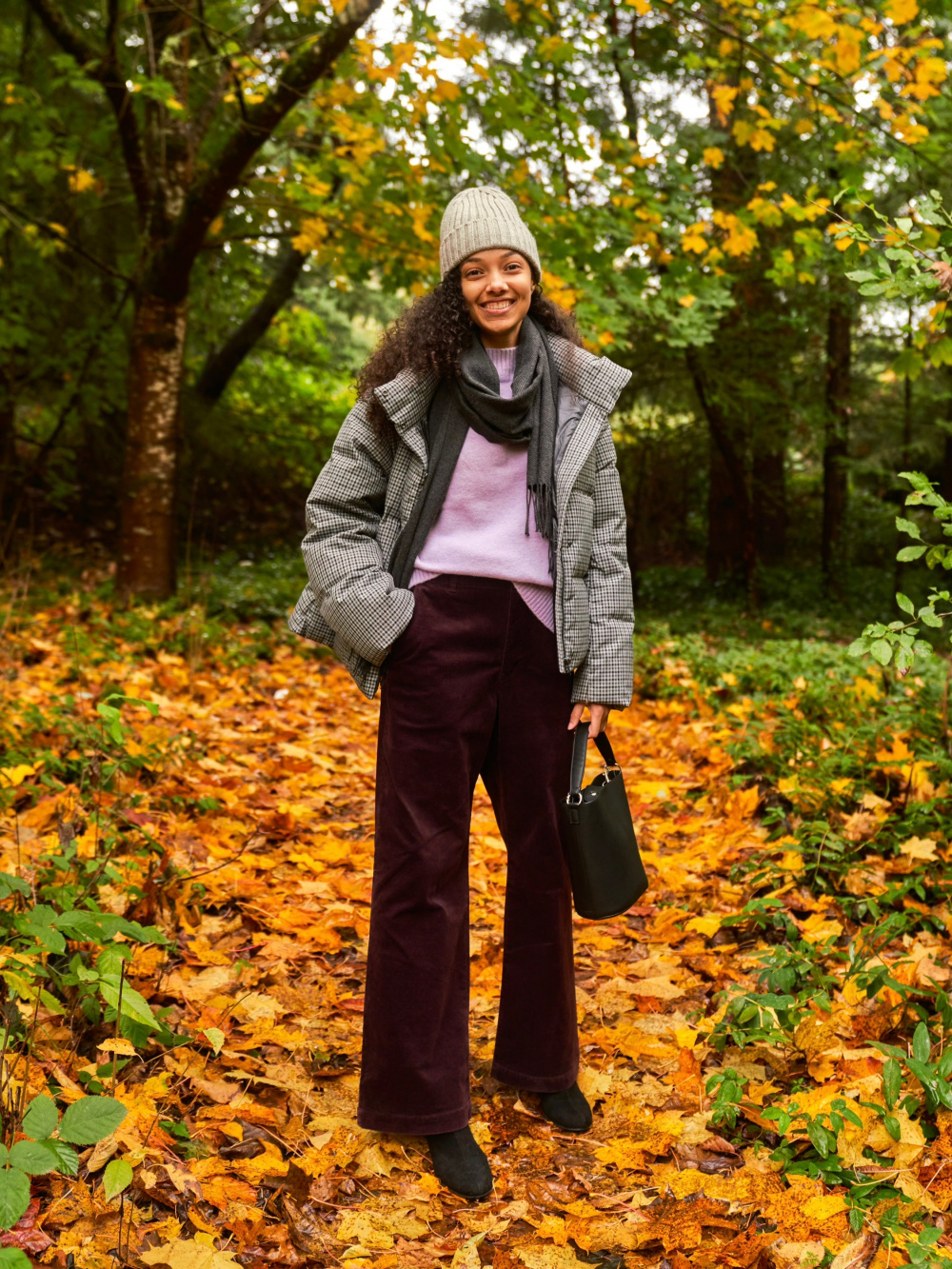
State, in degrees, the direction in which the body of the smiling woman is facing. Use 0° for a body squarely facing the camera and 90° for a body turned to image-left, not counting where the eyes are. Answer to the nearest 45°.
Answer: approximately 0°

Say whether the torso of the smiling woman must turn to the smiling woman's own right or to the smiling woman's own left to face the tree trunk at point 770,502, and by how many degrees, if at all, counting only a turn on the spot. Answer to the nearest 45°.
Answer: approximately 180°

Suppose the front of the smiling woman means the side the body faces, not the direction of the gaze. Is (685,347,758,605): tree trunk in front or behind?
behind

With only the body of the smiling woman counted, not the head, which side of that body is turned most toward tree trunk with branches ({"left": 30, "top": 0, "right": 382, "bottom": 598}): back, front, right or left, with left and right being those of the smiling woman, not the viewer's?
back

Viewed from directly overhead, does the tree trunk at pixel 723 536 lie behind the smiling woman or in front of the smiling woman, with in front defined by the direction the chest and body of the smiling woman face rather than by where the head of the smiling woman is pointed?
behind

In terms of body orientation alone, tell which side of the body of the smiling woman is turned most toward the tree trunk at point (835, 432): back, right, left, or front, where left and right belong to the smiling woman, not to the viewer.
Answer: back

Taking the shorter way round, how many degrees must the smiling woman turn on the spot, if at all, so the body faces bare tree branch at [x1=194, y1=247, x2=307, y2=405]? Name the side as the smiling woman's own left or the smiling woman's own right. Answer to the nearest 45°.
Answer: approximately 180°
